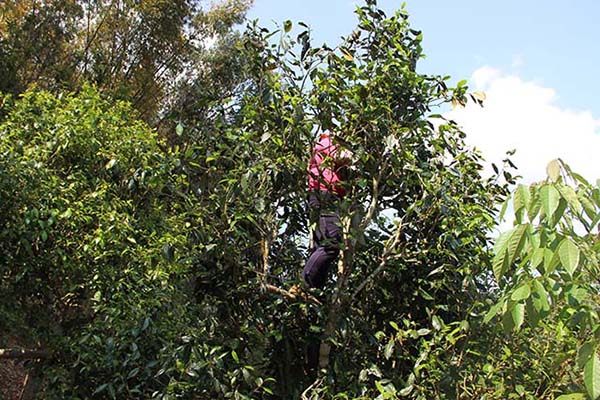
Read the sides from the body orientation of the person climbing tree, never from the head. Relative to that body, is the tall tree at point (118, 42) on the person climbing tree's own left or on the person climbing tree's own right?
on the person climbing tree's own left
